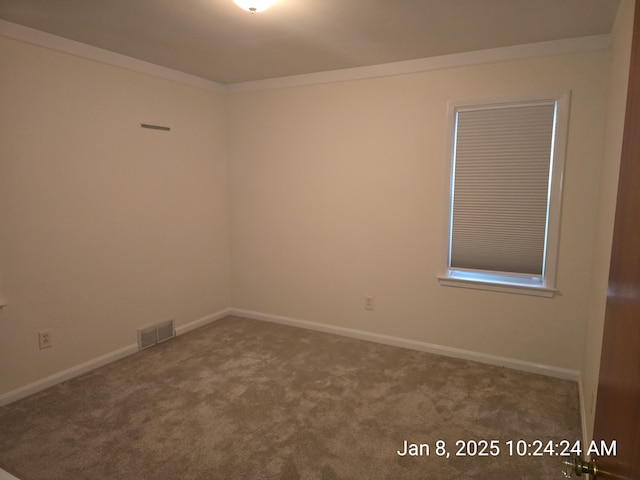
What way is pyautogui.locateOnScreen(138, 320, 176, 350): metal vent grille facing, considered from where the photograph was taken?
facing the viewer and to the right of the viewer

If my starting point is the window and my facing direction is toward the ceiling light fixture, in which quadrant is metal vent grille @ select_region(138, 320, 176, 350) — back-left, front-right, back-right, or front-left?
front-right

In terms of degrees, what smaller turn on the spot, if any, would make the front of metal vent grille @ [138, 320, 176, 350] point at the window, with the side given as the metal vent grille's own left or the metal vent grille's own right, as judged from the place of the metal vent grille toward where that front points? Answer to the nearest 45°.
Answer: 0° — it already faces it

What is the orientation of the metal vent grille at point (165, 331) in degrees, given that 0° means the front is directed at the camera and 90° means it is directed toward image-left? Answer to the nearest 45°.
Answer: approximately 315°

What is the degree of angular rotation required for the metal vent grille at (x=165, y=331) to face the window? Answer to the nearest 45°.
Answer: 0° — it already faces it

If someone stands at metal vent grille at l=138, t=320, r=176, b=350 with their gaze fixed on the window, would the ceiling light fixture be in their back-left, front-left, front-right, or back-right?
front-right
